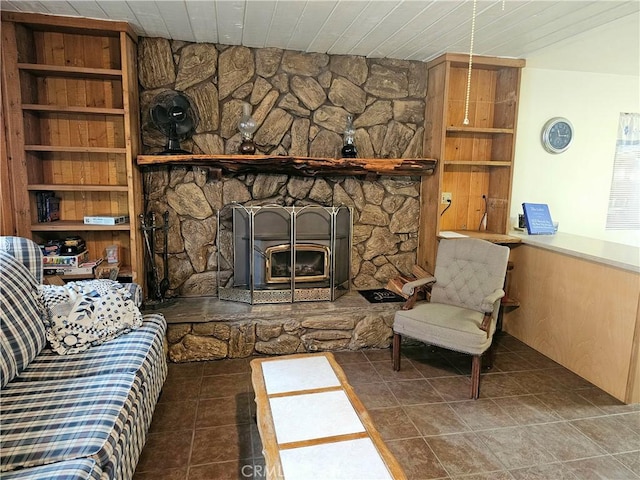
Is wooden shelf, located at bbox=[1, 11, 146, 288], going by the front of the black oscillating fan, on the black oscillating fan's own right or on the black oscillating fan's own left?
on the black oscillating fan's own right

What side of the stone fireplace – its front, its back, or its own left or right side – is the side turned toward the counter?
left

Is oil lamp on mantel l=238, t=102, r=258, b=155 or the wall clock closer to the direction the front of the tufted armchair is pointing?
the oil lamp on mantel

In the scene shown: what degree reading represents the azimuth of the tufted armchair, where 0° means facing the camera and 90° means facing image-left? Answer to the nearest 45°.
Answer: approximately 45°

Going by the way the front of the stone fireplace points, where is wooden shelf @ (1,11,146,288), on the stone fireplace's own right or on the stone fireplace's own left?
on the stone fireplace's own right

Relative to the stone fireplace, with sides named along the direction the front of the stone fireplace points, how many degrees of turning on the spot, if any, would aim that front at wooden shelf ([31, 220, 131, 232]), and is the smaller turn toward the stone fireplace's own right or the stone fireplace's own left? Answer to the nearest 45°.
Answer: approximately 90° to the stone fireplace's own right

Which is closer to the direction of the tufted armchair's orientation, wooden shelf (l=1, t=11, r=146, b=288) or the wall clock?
the wooden shelf

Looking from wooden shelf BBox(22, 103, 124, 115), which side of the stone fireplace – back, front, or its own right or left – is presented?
right
